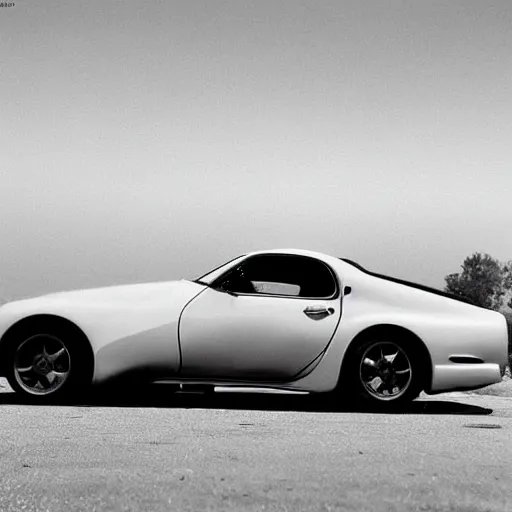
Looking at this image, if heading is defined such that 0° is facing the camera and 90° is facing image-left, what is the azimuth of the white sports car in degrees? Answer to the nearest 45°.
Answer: approximately 90°
